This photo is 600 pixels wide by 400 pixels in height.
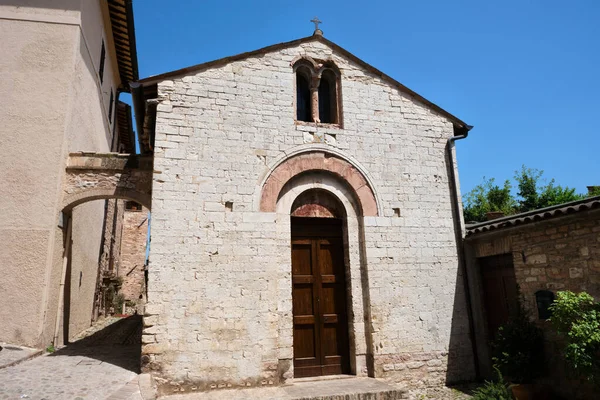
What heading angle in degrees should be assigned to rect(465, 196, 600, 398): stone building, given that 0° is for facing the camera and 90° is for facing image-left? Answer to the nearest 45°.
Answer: approximately 45°

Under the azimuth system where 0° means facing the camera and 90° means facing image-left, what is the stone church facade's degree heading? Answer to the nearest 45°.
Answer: approximately 0°

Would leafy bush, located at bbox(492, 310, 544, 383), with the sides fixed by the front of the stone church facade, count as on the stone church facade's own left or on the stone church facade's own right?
on the stone church facade's own left

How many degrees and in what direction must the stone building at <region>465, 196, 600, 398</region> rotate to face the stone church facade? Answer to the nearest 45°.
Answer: approximately 45° to its right

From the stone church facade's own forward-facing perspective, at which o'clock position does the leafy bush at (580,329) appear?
The leafy bush is roughly at 10 o'clock from the stone church facade.

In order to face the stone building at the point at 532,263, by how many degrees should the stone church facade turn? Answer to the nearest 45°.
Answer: approximately 90° to its left

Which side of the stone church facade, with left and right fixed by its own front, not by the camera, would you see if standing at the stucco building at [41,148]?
right
